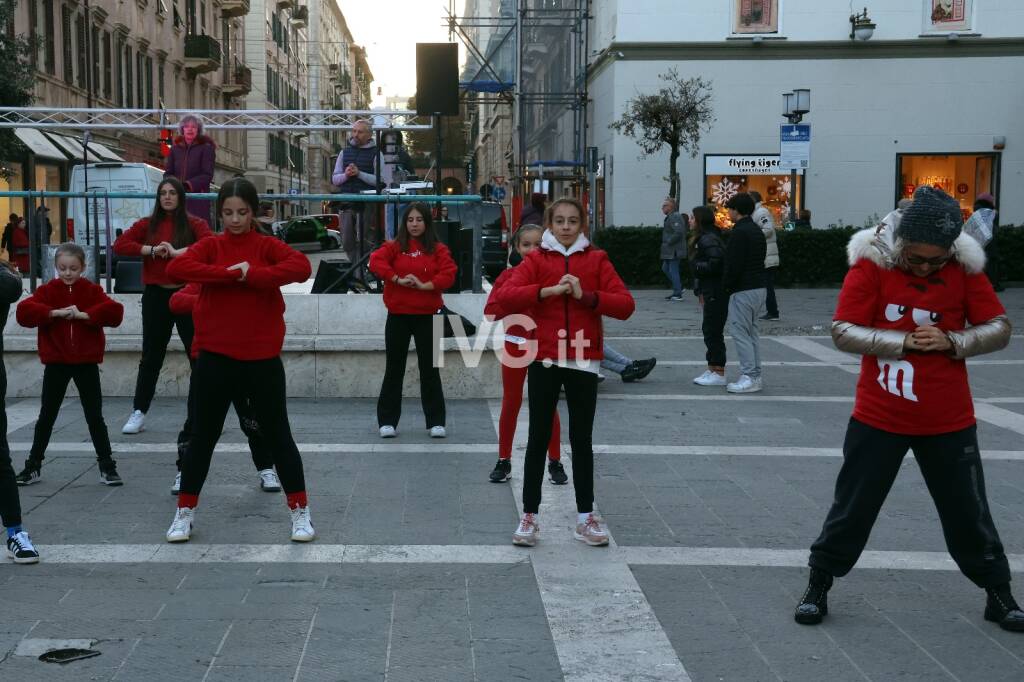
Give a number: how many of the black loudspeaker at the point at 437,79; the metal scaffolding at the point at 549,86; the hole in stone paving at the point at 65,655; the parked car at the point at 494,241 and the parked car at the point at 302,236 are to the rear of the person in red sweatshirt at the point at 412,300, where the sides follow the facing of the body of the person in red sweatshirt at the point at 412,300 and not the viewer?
4

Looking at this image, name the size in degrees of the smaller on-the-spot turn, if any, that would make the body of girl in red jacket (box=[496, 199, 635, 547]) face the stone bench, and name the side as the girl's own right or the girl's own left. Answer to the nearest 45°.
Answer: approximately 135° to the girl's own right

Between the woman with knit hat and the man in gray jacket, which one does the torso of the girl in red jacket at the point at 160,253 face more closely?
the woman with knit hat

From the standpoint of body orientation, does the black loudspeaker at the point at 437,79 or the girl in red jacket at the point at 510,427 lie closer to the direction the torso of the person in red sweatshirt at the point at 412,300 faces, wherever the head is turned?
the girl in red jacket

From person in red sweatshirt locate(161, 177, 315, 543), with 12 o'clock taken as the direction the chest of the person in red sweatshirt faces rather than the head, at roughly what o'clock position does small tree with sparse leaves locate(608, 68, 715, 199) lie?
The small tree with sparse leaves is roughly at 7 o'clock from the person in red sweatshirt.

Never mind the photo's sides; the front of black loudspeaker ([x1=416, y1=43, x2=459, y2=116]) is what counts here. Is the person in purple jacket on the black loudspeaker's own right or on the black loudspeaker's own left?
on the black loudspeaker's own right

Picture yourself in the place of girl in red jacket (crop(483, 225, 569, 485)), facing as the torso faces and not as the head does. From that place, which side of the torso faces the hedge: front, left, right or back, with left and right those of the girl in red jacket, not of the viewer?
back

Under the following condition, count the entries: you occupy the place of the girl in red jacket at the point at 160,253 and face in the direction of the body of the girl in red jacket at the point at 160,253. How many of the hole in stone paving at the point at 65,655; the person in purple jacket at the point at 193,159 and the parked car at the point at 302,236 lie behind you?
2

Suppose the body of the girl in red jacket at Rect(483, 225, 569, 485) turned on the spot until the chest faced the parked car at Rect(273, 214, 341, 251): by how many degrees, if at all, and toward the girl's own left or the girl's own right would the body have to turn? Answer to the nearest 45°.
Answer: approximately 180°
